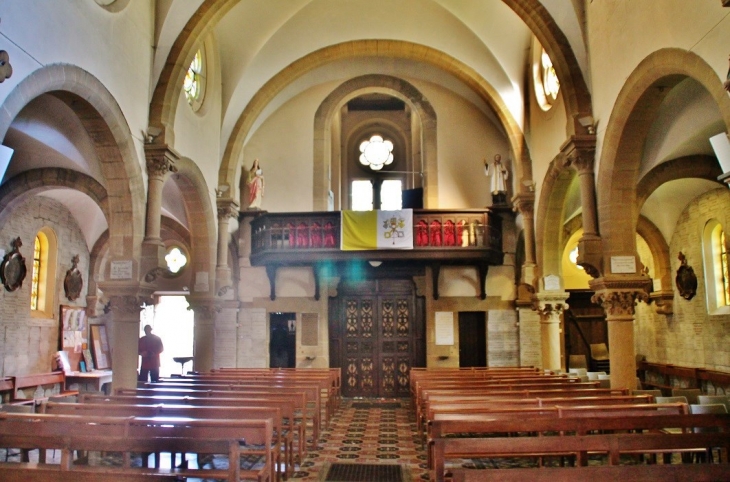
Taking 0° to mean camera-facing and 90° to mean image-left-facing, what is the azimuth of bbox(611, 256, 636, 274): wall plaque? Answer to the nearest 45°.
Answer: approximately 0°

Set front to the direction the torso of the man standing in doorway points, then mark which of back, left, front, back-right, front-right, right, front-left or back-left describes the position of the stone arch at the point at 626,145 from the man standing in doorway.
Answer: front-left

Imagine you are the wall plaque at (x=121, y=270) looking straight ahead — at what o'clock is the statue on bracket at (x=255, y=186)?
The statue on bracket is roughly at 7 o'clock from the wall plaque.

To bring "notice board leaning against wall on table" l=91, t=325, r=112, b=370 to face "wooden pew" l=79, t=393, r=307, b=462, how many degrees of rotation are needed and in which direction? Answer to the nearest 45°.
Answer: approximately 45° to its right

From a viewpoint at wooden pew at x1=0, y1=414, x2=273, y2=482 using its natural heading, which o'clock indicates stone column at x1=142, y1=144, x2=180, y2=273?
The stone column is roughly at 6 o'clock from the wooden pew.

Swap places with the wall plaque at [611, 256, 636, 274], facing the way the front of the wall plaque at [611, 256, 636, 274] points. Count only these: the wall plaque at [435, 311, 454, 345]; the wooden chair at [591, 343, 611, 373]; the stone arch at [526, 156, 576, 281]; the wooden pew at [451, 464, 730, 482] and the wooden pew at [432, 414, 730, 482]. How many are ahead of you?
2

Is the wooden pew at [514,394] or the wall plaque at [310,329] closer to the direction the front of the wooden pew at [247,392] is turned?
the wooden pew

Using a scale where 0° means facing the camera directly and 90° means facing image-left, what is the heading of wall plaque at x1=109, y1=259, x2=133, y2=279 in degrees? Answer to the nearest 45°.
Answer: approximately 0°
